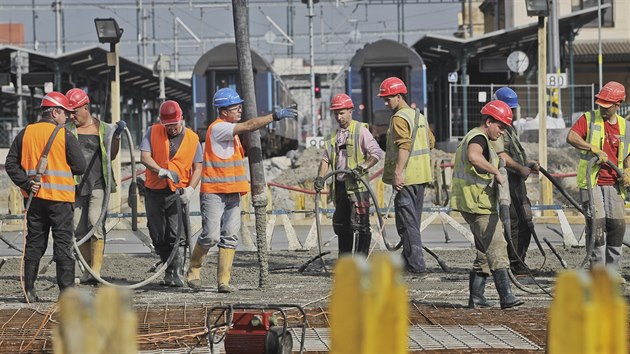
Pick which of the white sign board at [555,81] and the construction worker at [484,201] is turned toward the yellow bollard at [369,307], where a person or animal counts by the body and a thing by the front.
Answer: the white sign board

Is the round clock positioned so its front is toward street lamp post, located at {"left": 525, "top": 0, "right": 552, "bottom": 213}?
yes

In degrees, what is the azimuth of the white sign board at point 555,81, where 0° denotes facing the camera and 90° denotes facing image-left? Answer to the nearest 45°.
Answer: approximately 0°

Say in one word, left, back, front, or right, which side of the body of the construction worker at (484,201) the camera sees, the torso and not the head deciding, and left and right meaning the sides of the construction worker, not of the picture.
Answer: right

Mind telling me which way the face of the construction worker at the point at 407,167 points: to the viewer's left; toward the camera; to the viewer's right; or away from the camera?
to the viewer's left

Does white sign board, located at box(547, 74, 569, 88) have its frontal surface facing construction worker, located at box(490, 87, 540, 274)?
yes

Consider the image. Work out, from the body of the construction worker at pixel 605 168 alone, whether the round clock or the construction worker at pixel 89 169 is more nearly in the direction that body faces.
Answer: the construction worker

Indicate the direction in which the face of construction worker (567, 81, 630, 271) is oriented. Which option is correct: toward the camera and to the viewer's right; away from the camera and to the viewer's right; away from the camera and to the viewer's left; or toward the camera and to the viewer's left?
toward the camera and to the viewer's left

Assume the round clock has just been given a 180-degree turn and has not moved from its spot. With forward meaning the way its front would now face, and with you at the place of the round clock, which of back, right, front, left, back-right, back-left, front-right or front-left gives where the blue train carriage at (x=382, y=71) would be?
front-left

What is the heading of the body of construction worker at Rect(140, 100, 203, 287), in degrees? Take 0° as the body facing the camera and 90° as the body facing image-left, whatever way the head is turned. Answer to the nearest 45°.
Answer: approximately 0°

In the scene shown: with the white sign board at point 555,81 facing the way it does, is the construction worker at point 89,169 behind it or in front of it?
in front

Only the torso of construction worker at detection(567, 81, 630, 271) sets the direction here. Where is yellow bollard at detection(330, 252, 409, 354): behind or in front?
in front

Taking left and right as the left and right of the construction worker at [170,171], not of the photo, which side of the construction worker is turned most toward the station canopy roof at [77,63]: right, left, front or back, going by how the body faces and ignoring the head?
back
